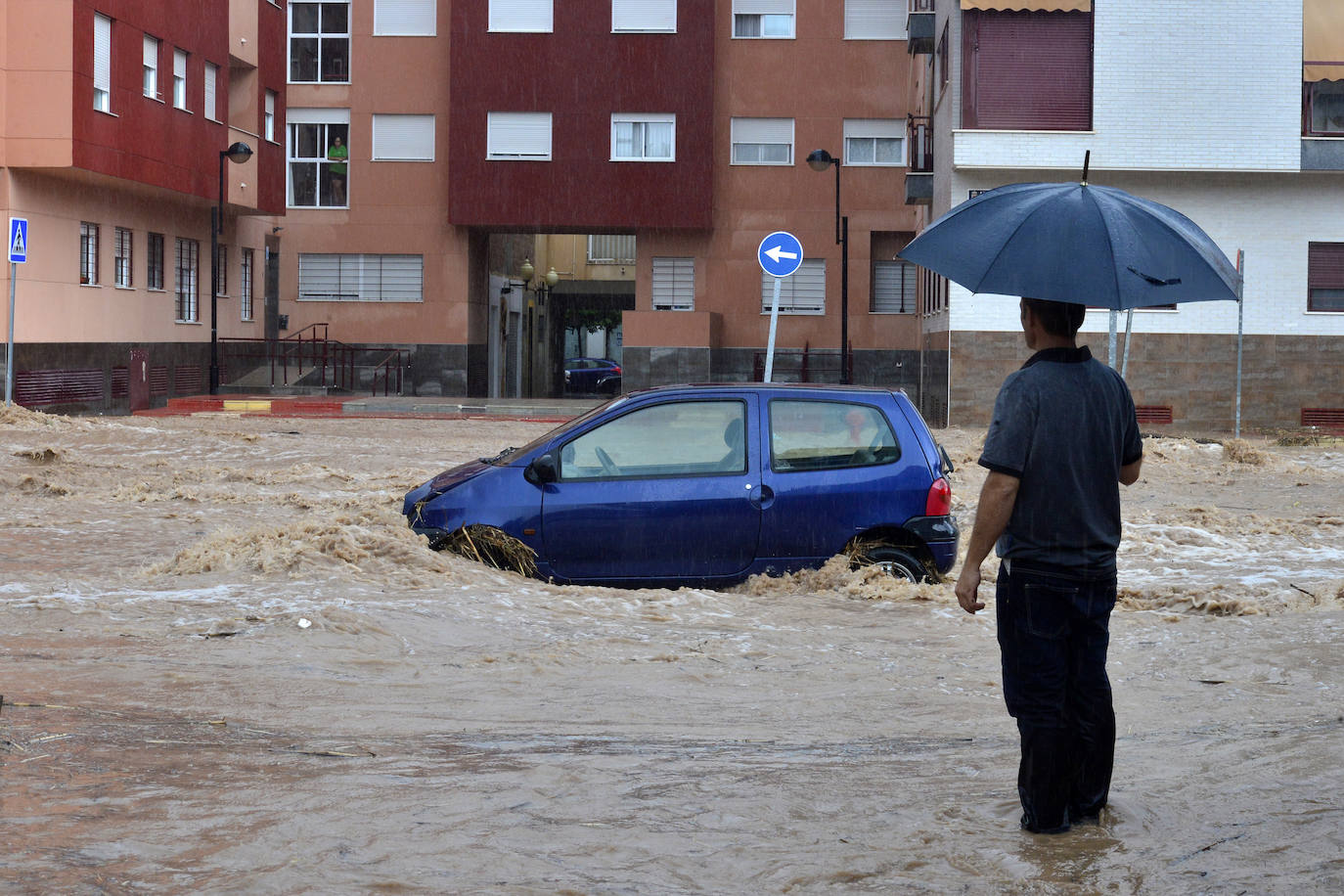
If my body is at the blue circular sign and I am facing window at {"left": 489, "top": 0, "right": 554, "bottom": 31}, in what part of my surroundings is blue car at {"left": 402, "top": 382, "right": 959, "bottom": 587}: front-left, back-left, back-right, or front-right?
back-left

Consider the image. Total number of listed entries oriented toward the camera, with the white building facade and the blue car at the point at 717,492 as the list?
1

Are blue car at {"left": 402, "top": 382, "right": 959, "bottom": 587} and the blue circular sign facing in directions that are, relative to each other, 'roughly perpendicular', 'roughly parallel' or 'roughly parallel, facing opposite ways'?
roughly perpendicular

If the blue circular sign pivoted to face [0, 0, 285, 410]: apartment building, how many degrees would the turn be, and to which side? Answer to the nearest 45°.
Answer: approximately 135° to its right

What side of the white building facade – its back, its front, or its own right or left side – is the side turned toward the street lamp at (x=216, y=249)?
right

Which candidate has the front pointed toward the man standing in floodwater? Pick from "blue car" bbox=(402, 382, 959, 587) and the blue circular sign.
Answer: the blue circular sign

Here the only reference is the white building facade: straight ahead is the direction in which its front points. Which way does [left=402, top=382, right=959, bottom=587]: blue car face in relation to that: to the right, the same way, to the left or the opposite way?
to the right

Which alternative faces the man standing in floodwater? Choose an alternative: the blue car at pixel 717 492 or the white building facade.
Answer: the white building facade

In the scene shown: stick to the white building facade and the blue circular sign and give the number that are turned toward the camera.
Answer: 2

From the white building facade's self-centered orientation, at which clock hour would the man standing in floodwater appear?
The man standing in floodwater is roughly at 12 o'clock from the white building facade.

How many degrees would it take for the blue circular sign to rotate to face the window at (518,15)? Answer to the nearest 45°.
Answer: approximately 180°

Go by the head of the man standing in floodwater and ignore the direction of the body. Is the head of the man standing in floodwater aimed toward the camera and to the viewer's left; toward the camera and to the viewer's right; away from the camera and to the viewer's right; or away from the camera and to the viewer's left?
away from the camera and to the viewer's left

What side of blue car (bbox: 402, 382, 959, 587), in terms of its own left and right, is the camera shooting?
left
